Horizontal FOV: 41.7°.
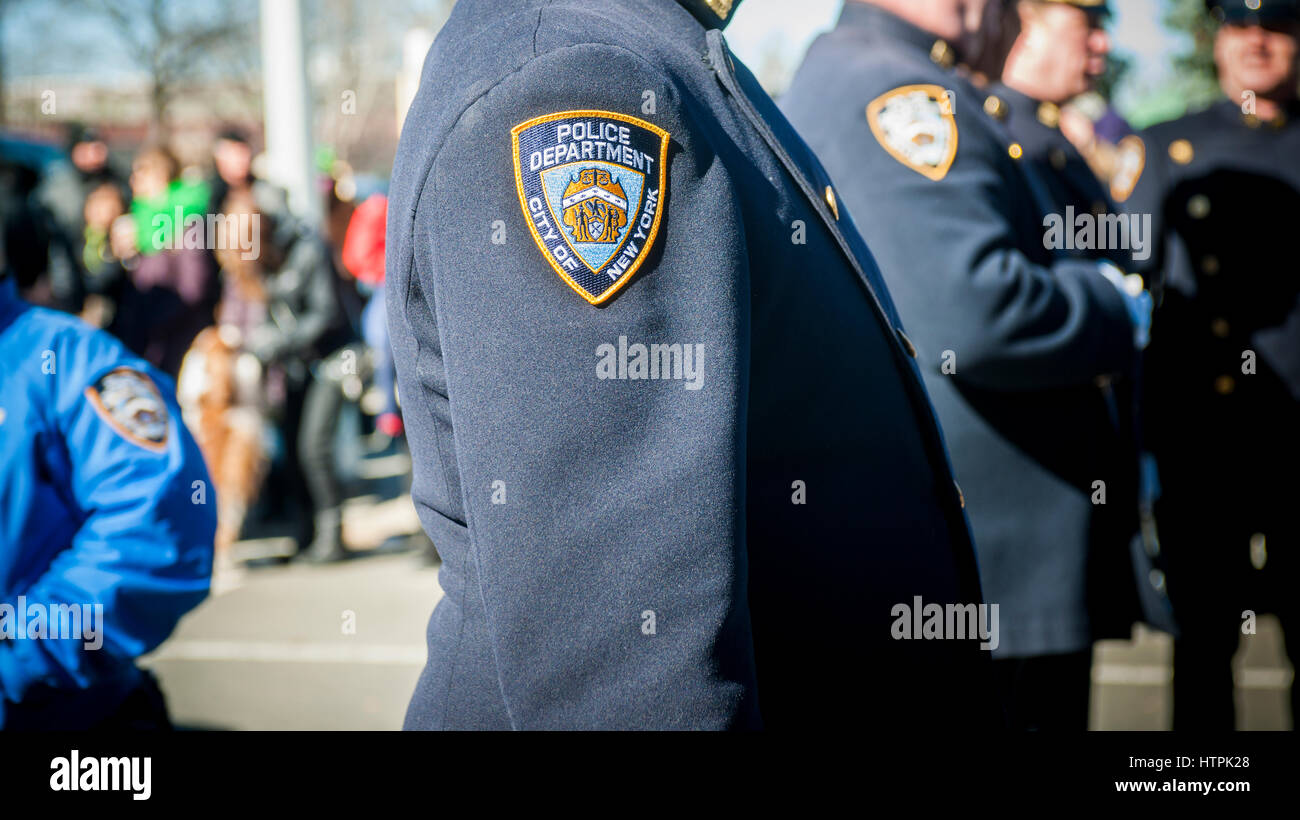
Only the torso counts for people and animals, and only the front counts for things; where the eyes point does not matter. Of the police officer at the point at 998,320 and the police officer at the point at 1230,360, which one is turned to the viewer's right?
the police officer at the point at 998,320

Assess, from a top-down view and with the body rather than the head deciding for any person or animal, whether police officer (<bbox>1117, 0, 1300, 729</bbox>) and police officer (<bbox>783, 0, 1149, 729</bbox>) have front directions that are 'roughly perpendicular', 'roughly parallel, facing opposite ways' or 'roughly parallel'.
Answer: roughly perpendicular

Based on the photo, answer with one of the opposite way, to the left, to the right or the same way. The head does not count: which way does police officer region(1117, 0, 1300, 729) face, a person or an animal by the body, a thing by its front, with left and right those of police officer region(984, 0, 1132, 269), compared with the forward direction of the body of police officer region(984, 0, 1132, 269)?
to the right

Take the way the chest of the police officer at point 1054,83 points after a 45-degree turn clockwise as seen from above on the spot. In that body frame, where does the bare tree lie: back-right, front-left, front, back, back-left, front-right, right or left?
back

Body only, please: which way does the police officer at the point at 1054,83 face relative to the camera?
to the viewer's right

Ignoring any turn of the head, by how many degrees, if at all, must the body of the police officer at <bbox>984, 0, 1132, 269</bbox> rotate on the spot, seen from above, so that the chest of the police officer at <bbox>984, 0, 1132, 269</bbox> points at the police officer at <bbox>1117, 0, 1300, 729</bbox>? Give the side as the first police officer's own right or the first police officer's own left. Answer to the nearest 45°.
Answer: approximately 45° to the first police officer's own left

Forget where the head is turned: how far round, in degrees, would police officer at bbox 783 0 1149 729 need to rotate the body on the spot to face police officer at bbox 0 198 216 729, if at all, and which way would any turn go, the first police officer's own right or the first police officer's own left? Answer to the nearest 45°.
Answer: approximately 135° to the first police officer's own right

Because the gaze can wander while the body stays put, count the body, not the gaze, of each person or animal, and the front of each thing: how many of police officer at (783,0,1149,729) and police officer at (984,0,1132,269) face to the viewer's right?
2

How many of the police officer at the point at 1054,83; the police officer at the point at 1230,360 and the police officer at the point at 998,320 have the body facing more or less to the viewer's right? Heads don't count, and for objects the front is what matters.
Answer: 2

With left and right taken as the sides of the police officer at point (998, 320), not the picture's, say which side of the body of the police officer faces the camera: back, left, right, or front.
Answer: right

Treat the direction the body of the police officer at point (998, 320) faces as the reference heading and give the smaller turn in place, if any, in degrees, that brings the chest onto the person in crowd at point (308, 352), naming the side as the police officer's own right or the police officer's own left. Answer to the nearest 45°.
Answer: approximately 135° to the police officer's own left

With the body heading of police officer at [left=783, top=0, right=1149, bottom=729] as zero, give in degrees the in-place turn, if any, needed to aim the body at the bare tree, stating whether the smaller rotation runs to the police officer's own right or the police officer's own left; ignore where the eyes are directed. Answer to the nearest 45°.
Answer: approximately 135° to the police officer's own left
